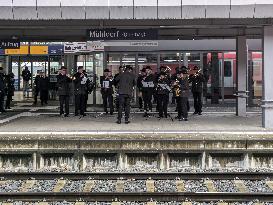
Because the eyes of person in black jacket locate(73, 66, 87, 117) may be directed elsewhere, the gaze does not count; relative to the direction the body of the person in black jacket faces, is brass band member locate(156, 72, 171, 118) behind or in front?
in front

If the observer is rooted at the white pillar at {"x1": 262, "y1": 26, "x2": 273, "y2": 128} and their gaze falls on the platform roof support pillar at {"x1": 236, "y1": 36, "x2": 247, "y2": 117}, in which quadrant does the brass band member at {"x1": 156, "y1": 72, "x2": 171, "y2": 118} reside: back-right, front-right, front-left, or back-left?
front-left

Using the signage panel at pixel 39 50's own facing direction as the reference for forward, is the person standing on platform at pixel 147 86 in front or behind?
in front

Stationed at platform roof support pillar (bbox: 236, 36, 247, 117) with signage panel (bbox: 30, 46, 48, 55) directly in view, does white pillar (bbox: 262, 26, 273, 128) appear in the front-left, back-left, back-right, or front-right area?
back-left

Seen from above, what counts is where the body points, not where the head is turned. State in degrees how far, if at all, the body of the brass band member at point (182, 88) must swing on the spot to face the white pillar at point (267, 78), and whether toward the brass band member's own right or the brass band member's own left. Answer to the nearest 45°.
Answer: approximately 90° to the brass band member's own left

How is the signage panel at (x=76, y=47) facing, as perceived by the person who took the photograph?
facing the viewer

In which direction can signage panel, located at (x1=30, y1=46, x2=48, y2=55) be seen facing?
toward the camera

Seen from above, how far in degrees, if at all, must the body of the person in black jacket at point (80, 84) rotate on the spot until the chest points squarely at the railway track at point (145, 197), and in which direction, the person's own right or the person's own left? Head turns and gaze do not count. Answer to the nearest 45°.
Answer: approximately 45° to the person's own right

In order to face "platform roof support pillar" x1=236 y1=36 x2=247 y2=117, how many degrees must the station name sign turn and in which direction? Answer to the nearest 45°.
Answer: approximately 135° to its left

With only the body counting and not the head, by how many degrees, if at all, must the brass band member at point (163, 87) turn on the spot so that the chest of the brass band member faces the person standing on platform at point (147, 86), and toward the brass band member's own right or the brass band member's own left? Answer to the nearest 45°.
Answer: approximately 135° to the brass band member's own right

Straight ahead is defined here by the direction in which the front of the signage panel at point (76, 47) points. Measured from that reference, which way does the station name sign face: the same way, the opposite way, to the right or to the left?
the same way

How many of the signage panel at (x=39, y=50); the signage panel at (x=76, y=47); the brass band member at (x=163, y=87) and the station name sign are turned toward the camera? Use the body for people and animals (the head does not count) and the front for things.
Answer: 4

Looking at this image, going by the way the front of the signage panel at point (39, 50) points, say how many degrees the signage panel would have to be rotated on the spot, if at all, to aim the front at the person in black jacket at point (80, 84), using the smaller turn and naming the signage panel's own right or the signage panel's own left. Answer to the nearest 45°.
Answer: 0° — it already faces them
